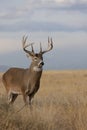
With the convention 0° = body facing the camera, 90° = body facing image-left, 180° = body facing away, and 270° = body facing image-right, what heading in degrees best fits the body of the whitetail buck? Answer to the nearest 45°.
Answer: approximately 315°
